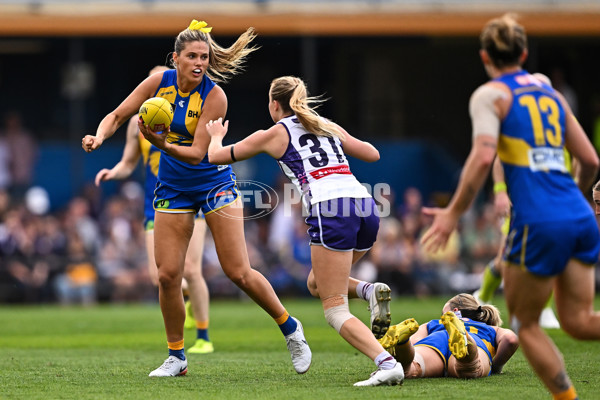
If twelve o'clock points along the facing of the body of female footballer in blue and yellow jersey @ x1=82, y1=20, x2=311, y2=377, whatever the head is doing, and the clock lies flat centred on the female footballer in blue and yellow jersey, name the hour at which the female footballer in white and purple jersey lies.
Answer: The female footballer in white and purple jersey is roughly at 9 o'clock from the female footballer in blue and yellow jersey.

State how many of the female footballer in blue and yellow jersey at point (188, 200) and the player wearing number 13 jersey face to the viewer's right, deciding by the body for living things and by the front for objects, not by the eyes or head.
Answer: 0

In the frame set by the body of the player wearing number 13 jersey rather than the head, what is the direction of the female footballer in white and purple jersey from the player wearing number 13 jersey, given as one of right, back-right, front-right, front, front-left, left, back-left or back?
front

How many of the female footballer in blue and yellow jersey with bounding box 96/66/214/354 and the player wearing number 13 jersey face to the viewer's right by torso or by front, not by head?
0

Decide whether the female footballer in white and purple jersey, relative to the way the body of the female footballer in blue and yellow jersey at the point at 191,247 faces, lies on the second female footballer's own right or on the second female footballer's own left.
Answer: on the second female footballer's own left

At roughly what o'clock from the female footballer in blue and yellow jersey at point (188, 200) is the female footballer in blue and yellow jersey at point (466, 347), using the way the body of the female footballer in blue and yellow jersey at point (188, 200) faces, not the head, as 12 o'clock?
the female footballer in blue and yellow jersey at point (466, 347) is roughly at 8 o'clock from the female footballer in blue and yellow jersey at point (188, 200).

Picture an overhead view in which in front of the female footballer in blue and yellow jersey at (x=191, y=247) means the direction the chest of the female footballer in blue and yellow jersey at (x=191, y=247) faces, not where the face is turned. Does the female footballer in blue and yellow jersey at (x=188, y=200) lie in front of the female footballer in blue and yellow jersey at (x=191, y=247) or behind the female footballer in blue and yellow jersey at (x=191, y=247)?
in front

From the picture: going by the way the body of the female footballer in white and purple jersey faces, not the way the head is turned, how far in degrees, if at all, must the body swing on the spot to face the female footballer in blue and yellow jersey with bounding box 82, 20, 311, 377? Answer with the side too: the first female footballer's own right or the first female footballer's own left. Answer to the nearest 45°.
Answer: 0° — they already face them

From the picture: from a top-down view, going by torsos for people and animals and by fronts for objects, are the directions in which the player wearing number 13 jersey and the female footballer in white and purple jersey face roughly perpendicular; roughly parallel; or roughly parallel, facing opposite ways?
roughly parallel

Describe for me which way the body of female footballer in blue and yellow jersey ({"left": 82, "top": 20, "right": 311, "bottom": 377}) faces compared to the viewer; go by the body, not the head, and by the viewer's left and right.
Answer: facing the viewer and to the left of the viewer

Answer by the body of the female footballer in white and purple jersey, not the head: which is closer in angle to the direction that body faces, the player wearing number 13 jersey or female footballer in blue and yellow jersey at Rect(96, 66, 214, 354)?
the female footballer in blue and yellow jersey

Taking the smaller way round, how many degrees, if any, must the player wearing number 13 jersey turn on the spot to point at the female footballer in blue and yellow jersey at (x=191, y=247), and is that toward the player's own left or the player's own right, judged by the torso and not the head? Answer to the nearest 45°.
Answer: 0° — they already face them

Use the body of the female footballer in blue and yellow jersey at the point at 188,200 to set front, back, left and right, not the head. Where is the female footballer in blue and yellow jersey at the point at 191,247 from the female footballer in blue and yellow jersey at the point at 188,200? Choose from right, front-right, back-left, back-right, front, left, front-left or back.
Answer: back-right

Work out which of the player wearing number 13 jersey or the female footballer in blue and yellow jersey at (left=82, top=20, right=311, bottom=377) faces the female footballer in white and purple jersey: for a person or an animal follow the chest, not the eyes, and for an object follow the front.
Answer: the player wearing number 13 jersey

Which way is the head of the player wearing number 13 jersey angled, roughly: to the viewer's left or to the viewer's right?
to the viewer's left

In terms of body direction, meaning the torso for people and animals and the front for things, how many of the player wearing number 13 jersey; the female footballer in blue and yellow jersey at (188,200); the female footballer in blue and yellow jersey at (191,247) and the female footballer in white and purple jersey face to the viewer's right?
0

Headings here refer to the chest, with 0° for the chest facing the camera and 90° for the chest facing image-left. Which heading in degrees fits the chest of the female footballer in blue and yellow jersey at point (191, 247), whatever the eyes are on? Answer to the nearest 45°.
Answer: approximately 45°
